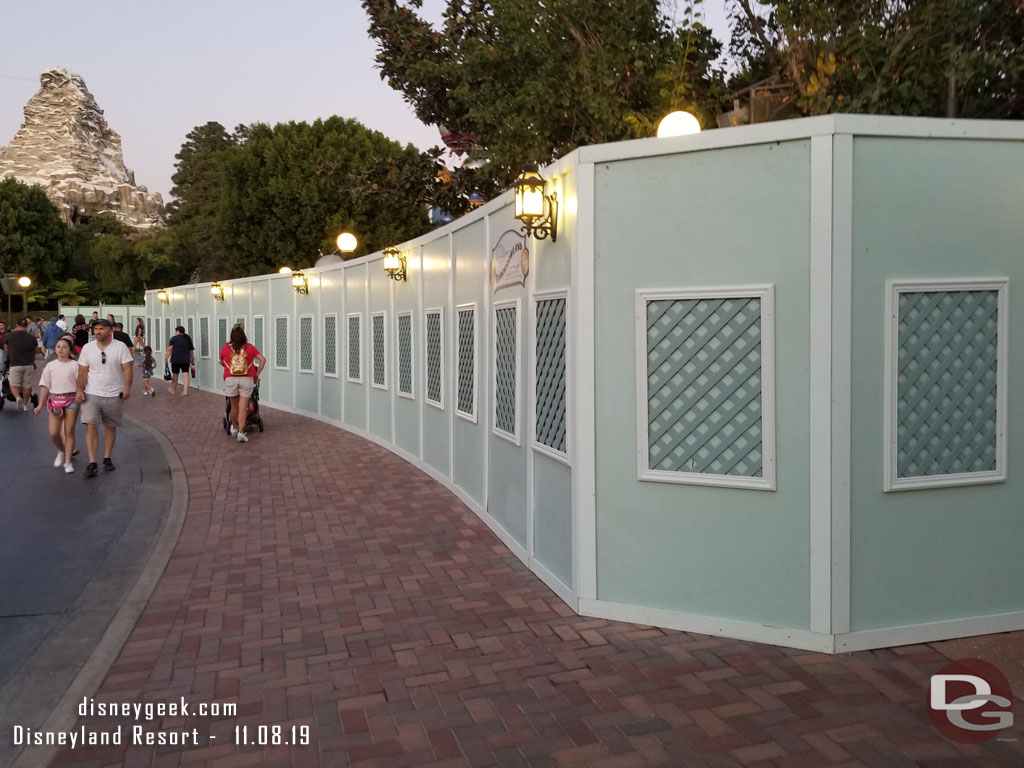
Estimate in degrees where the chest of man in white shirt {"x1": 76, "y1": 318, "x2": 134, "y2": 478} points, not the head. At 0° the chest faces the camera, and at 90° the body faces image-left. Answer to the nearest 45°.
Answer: approximately 0°

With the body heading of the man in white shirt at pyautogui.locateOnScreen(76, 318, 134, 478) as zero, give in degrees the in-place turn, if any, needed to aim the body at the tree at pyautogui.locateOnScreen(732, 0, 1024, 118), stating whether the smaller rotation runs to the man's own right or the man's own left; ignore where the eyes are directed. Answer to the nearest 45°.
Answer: approximately 45° to the man's own left

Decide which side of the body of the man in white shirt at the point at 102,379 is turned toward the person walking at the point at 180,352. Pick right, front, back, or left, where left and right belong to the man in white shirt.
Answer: back

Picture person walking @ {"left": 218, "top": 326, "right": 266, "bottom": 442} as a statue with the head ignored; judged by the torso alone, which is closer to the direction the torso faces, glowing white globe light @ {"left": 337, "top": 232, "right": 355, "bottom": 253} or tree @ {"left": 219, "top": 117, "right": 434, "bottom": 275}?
the tree

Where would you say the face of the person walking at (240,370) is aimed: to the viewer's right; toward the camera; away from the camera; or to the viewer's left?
away from the camera

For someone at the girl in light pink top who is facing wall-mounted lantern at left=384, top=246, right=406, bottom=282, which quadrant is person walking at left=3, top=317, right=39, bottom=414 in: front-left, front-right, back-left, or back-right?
back-left

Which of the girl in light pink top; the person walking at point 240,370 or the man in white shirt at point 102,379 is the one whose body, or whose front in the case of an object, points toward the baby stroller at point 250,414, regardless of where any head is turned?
the person walking

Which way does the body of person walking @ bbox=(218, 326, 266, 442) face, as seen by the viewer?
away from the camera
